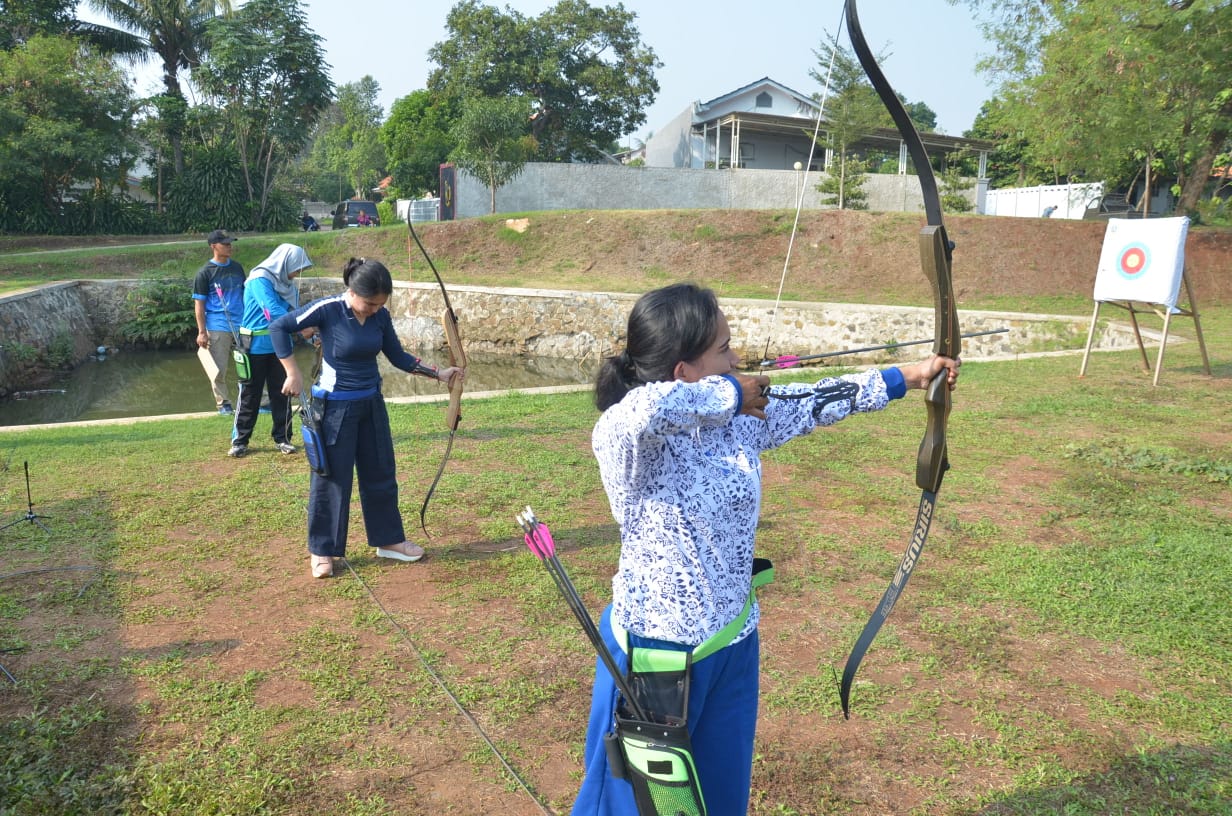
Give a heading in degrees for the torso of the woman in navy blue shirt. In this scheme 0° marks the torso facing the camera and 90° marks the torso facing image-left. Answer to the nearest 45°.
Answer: approximately 315°

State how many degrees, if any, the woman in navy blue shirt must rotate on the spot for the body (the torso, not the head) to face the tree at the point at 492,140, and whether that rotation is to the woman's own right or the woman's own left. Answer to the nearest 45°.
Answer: approximately 135° to the woman's own left

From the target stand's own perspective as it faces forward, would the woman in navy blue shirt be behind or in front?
in front

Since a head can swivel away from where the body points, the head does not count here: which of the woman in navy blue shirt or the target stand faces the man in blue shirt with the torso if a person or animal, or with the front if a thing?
the target stand

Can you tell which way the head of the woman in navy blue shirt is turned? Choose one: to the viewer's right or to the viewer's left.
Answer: to the viewer's right

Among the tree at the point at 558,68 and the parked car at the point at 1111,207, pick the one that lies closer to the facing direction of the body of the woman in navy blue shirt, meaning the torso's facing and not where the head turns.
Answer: the parked car

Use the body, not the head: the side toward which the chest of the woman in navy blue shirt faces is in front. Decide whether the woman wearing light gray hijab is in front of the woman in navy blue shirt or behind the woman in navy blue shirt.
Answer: behind

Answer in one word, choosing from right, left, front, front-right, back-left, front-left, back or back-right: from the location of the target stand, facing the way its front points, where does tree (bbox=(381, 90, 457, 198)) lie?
right

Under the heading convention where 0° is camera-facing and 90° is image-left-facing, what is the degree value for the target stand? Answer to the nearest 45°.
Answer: approximately 45°

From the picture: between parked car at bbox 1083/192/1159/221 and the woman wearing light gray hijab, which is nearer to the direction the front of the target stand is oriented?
the woman wearing light gray hijab

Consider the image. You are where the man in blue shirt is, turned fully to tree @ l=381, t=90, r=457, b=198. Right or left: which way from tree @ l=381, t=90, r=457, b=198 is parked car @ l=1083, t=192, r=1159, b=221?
right

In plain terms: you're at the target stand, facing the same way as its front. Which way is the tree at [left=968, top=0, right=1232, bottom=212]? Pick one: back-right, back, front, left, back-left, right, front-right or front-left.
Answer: back-right

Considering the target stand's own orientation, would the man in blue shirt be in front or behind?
in front

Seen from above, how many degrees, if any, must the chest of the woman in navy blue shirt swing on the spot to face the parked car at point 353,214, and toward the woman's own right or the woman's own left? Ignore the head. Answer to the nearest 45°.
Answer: approximately 135° to the woman's own left

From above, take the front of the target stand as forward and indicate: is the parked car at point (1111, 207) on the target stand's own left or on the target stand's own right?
on the target stand's own right
